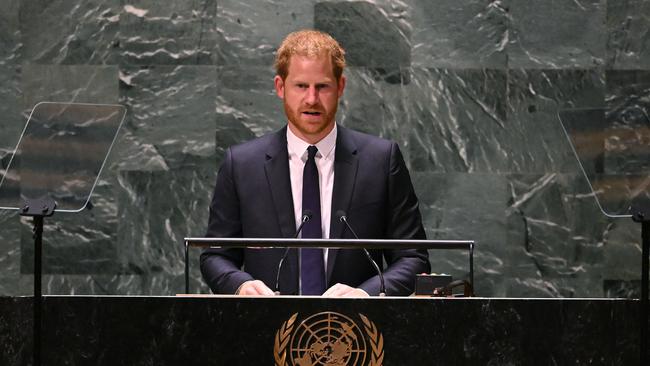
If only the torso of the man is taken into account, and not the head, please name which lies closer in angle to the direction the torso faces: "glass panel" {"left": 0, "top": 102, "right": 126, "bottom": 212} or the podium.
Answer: the podium

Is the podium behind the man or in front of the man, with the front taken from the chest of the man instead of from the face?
in front

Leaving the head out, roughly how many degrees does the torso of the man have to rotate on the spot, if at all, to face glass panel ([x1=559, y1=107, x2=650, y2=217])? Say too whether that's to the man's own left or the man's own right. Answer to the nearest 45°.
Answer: approximately 45° to the man's own left

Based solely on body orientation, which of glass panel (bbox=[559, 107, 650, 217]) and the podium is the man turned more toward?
the podium

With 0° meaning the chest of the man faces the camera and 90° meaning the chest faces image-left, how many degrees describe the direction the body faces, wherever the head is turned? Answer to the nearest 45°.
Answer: approximately 0°
